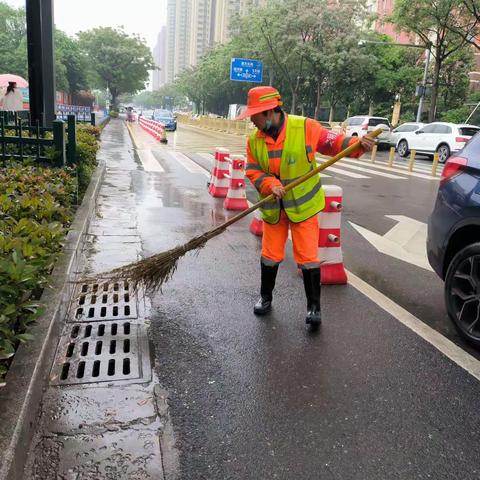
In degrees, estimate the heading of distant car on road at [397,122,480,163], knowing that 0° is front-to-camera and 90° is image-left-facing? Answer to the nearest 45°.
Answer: approximately 135°

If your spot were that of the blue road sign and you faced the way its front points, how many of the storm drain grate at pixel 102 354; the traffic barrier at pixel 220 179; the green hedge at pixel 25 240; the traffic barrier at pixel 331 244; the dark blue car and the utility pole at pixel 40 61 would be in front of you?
6

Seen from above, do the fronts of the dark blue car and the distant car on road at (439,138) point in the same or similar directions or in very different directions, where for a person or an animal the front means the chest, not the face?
very different directions

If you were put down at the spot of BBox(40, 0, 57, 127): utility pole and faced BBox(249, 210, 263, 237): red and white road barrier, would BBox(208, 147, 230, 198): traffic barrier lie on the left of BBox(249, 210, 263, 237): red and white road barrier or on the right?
left

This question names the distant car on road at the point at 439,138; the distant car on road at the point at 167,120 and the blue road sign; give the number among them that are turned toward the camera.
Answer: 2

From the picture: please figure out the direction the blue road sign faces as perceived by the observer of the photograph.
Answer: facing the viewer

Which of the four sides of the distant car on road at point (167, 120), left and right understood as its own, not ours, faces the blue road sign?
left

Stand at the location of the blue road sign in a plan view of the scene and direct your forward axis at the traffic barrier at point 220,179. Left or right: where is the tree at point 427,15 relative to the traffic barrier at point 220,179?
left

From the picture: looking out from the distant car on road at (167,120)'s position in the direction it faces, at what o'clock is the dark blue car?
The dark blue car is roughly at 12 o'clock from the distant car on road.

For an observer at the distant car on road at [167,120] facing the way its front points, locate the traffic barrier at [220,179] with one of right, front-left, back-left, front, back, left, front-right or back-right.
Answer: front

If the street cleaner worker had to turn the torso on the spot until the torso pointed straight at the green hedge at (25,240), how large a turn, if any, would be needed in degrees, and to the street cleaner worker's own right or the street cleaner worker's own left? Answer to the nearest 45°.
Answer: approximately 45° to the street cleaner worker's own right

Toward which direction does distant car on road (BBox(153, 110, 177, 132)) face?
toward the camera

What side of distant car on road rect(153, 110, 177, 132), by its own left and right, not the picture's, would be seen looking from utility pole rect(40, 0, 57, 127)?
front
